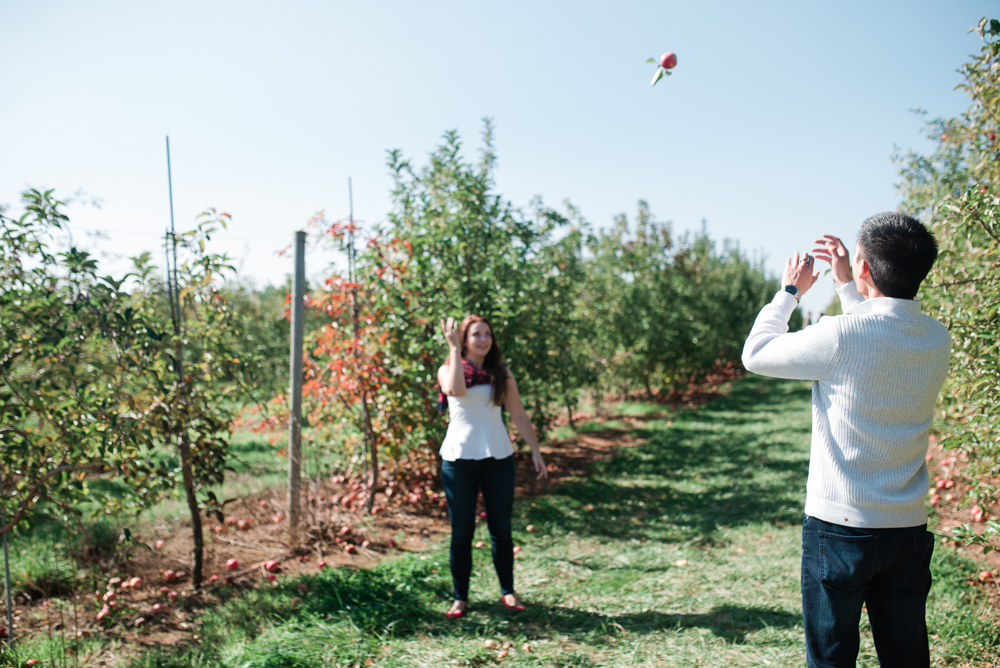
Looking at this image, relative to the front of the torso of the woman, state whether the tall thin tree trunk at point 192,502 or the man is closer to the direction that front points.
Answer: the man

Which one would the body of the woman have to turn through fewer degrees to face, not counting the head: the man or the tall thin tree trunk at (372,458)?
the man

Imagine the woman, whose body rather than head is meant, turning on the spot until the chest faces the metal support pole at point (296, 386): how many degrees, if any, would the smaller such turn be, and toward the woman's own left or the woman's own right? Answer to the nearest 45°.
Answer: approximately 135° to the woman's own right

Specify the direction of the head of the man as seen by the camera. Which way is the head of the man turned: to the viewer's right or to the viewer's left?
to the viewer's left

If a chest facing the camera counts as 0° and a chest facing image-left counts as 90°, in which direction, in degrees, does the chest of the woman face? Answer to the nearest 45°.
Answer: approximately 0°

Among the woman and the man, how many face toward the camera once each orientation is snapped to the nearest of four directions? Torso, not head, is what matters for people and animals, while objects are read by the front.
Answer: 1

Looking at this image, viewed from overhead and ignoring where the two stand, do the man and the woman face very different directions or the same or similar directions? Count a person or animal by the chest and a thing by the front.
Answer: very different directions

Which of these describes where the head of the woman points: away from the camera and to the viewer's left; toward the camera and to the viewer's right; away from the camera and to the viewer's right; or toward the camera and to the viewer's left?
toward the camera and to the viewer's right

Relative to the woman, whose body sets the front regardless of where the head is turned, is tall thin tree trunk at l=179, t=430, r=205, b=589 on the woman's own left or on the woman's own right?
on the woman's own right

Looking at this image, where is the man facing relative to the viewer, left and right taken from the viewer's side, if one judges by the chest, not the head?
facing away from the viewer and to the left of the viewer
